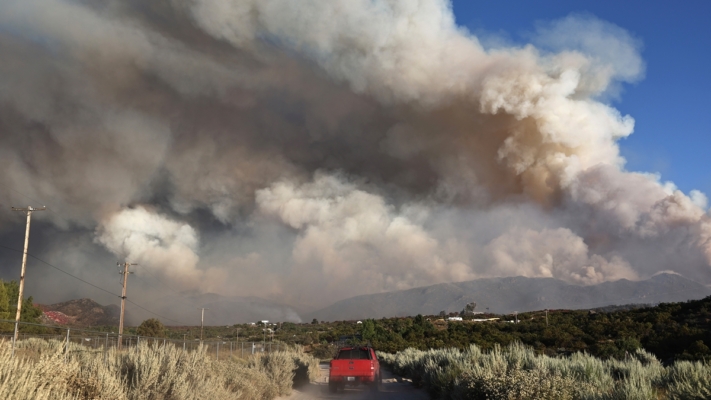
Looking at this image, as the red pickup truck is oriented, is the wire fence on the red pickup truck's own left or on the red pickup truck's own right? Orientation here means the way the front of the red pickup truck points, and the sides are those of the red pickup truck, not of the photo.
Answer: on the red pickup truck's own left

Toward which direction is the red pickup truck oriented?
away from the camera
